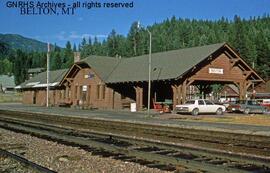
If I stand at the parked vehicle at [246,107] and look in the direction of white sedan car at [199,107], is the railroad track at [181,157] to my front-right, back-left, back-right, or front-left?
front-left

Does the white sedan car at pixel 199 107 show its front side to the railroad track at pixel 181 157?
no

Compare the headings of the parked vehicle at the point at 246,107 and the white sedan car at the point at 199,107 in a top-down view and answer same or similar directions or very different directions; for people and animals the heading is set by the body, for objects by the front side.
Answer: same or similar directions

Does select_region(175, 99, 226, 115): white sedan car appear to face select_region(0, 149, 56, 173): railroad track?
no
